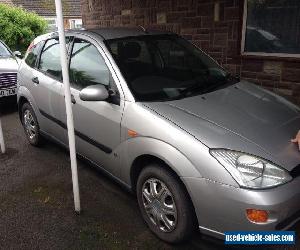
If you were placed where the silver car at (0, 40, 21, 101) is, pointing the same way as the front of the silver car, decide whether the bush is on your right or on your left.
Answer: on your left

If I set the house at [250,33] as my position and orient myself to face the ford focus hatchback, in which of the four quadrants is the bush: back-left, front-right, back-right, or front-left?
back-right

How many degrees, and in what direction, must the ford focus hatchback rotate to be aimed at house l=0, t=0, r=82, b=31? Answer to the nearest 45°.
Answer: approximately 135° to its left

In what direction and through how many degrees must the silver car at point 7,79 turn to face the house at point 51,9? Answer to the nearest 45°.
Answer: approximately 135° to its left

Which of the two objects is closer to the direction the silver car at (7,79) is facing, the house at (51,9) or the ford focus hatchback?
the ford focus hatchback

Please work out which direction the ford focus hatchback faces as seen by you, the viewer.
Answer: facing the viewer and to the right of the viewer

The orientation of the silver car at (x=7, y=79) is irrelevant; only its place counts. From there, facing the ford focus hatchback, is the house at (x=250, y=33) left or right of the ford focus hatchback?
left

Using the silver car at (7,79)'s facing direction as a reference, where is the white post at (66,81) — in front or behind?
in front

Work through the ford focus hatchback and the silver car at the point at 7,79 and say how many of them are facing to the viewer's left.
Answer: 0

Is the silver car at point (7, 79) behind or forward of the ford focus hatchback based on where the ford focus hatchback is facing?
behind
